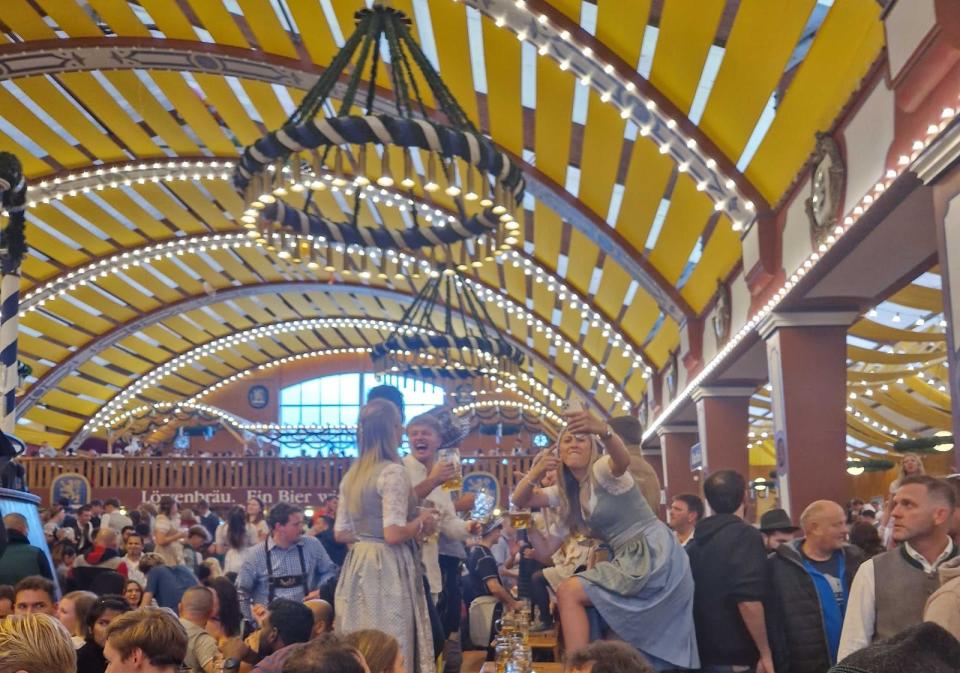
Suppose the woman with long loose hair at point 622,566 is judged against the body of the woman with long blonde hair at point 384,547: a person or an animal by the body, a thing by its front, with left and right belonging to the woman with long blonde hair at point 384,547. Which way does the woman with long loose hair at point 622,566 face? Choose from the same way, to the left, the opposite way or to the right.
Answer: the opposite way

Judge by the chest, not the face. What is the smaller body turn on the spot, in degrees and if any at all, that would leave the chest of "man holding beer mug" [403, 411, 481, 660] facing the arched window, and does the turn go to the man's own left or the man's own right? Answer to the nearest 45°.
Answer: approximately 135° to the man's own right

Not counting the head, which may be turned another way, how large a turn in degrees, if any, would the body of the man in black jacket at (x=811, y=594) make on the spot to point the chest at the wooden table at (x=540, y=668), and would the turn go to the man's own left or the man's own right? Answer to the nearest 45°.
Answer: approximately 135° to the man's own right

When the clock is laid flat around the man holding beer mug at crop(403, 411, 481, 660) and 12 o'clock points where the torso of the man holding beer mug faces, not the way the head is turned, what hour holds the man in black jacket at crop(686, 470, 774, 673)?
The man in black jacket is roughly at 9 o'clock from the man holding beer mug.

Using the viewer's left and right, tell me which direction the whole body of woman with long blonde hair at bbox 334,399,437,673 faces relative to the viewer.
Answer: facing away from the viewer and to the right of the viewer

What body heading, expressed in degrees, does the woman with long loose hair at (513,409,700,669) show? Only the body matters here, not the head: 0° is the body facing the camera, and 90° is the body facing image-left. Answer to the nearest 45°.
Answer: approximately 45°

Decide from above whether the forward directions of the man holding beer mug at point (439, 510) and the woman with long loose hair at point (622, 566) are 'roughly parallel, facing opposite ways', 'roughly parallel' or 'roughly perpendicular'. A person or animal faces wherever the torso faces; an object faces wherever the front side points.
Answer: roughly parallel

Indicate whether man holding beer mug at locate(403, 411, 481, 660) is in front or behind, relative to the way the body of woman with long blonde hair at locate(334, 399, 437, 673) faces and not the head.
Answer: in front

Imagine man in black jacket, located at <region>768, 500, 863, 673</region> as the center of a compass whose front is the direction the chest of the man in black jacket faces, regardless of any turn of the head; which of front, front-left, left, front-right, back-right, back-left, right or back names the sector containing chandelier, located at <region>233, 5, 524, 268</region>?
back

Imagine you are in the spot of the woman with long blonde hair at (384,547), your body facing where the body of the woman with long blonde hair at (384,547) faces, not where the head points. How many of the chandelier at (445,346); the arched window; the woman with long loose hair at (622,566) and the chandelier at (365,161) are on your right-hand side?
1

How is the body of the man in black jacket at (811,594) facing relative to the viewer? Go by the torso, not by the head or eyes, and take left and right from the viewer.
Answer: facing the viewer and to the right of the viewer

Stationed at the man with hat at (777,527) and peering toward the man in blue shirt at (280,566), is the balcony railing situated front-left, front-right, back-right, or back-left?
front-right

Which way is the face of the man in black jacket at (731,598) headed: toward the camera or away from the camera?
away from the camera

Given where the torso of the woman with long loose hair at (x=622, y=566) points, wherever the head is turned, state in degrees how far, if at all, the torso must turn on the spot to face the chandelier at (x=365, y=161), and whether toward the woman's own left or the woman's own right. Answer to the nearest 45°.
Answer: approximately 90° to the woman's own right

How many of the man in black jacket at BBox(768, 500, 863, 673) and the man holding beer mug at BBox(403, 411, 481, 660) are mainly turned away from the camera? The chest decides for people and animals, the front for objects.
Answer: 0

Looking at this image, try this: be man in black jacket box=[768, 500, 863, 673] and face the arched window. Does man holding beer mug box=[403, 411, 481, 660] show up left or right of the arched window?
left
